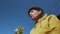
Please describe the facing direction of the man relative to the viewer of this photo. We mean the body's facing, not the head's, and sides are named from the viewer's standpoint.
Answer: facing the viewer and to the left of the viewer
